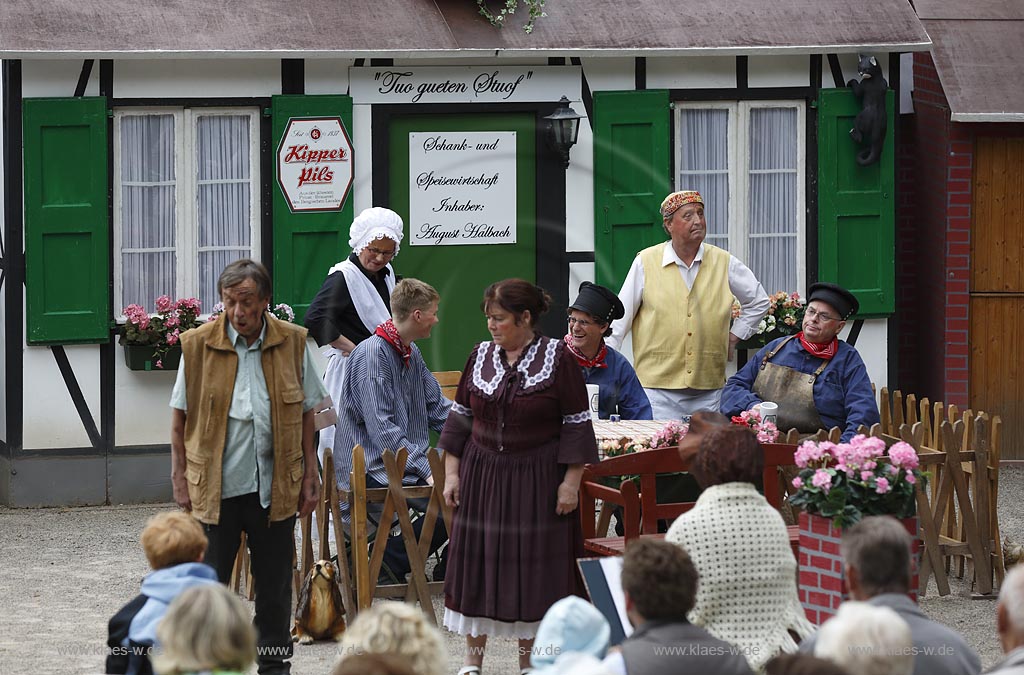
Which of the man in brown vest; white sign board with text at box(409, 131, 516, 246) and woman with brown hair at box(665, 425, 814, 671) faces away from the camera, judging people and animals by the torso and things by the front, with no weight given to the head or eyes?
the woman with brown hair

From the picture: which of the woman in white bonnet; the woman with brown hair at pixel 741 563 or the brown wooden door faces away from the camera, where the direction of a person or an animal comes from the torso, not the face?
the woman with brown hair

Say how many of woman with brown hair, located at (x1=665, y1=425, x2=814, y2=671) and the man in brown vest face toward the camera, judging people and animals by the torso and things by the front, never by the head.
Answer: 1

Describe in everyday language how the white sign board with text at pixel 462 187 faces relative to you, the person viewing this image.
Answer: facing the viewer

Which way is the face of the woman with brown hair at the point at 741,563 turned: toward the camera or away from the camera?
away from the camera

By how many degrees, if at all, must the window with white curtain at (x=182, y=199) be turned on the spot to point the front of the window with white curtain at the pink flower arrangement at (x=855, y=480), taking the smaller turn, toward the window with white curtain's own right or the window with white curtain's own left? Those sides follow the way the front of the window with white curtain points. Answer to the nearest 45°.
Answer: approximately 45° to the window with white curtain's own left

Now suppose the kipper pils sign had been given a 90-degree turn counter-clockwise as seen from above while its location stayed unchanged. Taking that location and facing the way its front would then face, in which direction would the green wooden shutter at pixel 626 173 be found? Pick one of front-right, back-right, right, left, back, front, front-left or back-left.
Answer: front

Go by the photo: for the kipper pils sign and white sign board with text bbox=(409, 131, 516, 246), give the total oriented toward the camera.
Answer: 2

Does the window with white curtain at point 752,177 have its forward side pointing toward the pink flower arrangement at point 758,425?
yes

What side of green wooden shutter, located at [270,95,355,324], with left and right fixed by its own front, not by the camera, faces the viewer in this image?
front

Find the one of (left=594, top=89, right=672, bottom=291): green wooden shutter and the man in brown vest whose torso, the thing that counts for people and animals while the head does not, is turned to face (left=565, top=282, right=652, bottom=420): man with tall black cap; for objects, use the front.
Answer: the green wooden shutter

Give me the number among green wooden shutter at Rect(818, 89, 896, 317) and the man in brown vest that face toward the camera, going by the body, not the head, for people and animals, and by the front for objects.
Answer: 2

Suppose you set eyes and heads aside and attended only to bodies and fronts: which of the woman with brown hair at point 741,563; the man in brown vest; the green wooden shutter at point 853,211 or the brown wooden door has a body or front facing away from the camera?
the woman with brown hair

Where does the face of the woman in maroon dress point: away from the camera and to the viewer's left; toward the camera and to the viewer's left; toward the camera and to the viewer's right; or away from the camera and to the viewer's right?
toward the camera and to the viewer's left

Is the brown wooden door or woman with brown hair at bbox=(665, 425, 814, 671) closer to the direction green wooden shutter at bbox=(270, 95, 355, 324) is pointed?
the woman with brown hair

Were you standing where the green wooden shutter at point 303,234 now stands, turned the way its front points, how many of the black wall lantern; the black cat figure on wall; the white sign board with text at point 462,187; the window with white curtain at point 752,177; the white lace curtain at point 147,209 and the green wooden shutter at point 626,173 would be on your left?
5

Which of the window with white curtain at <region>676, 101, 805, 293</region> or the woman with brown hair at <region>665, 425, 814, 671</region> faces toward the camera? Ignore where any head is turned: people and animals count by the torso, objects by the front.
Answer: the window with white curtain

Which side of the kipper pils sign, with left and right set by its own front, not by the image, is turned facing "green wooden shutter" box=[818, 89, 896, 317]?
left

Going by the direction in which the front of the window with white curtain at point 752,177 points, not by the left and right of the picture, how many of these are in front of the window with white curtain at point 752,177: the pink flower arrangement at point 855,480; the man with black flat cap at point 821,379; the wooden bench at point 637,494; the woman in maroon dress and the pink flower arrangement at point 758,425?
5
